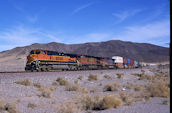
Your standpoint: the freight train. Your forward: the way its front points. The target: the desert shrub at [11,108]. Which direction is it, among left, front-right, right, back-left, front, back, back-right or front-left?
front-left

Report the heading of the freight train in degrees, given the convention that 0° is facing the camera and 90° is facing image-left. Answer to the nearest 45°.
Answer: approximately 45°

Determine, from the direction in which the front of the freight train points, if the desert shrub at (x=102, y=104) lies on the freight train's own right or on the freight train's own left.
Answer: on the freight train's own left
